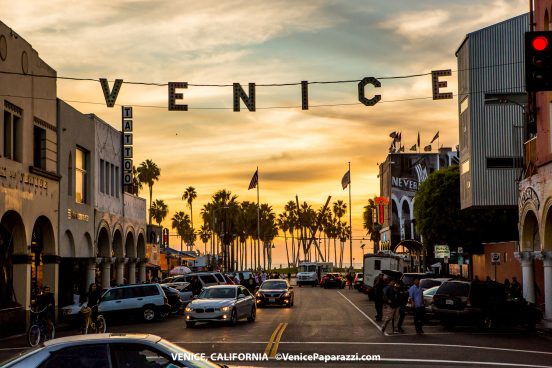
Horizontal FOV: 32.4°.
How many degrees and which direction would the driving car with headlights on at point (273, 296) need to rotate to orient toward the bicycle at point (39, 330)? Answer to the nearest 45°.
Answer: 0° — it already faces it

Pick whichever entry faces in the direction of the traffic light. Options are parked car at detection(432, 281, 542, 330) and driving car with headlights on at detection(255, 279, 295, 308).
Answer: driving car with headlights on at detection(255, 279, 295, 308)

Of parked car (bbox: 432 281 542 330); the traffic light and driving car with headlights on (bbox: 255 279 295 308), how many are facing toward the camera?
2

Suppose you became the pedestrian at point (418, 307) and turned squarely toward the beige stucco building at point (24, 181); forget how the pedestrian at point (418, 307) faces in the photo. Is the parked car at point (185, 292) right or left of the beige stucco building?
right

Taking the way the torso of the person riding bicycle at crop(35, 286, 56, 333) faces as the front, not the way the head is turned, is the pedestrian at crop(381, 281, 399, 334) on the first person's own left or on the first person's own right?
on the first person's own left

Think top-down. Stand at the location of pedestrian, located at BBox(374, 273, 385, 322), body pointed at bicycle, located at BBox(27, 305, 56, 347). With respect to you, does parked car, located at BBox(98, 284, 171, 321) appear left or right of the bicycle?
right

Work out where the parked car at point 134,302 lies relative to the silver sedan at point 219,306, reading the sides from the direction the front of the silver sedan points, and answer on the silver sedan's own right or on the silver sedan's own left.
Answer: on the silver sedan's own right

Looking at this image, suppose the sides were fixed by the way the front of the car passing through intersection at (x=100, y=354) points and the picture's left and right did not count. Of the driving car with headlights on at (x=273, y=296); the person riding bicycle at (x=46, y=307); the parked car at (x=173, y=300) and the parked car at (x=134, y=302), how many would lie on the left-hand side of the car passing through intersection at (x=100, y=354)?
4

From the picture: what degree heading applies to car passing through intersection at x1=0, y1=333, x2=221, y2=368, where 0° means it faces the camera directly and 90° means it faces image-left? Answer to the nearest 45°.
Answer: approximately 270°

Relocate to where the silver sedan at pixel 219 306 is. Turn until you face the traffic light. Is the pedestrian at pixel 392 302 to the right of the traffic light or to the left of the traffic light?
left
